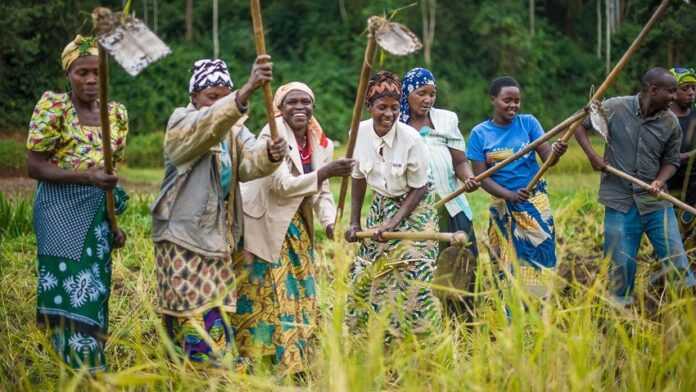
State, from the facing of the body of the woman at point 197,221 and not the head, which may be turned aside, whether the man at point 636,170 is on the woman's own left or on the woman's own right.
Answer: on the woman's own left

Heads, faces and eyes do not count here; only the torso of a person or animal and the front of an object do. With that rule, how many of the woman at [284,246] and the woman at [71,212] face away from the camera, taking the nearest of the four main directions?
0

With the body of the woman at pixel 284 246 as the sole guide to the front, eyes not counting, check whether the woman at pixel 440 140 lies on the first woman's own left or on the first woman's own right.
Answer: on the first woman's own left

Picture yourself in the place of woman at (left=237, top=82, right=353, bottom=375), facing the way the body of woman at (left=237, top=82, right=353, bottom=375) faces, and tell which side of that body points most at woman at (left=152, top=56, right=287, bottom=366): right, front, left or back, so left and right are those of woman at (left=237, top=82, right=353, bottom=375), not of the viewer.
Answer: right

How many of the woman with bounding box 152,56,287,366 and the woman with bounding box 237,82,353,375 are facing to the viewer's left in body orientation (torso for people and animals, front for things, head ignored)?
0

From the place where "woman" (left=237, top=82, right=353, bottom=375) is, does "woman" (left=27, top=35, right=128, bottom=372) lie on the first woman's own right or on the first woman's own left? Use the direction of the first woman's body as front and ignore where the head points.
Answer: on the first woman's own right

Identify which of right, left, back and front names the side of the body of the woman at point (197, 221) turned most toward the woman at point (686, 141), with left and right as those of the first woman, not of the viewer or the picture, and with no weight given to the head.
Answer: left

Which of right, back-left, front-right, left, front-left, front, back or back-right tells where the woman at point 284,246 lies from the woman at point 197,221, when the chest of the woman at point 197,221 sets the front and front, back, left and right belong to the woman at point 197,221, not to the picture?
left

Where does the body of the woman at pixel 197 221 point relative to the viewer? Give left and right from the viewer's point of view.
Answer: facing the viewer and to the right of the viewer
